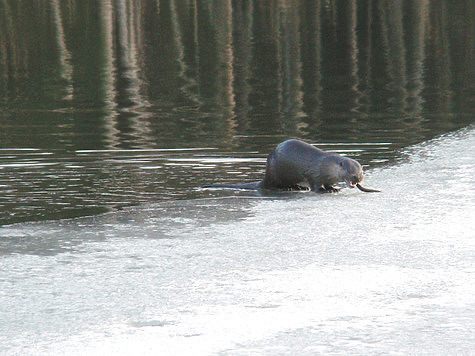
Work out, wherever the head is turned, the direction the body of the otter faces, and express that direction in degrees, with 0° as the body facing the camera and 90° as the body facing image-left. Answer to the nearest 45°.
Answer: approximately 270°
